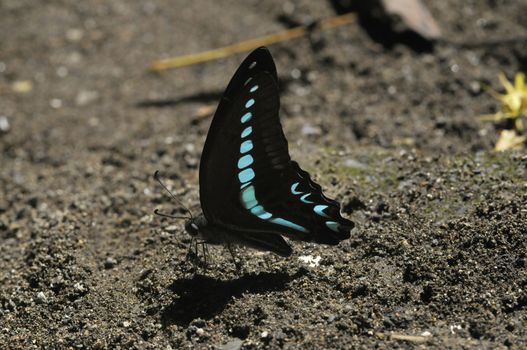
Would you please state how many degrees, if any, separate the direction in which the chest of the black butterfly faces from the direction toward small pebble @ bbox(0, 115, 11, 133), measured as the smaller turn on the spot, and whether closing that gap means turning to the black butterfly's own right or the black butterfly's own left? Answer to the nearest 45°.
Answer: approximately 45° to the black butterfly's own right

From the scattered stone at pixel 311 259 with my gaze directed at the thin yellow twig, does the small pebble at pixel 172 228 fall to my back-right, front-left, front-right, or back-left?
front-left

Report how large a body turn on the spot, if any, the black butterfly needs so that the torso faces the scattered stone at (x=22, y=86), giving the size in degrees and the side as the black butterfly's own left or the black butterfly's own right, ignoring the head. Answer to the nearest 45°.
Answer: approximately 45° to the black butterfly's own right

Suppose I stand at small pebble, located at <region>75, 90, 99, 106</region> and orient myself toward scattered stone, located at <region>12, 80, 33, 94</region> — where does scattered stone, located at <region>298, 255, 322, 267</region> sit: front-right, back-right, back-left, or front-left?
back-left

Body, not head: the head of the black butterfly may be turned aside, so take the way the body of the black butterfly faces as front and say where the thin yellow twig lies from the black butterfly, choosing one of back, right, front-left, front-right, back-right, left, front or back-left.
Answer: right

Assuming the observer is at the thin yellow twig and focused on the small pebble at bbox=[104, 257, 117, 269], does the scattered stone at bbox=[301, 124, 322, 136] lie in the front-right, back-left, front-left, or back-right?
front-left

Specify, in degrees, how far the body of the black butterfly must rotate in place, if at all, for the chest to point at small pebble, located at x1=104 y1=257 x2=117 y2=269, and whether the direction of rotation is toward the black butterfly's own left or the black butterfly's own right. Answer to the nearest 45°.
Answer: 0° — it already faces it

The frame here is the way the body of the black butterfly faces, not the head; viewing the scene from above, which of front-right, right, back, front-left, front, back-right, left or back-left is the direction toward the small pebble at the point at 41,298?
front

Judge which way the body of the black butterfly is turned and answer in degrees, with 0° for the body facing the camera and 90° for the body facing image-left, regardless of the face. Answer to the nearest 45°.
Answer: approximately 90°

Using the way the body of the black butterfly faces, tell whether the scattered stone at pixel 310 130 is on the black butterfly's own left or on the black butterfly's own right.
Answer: on the black butterfly's own right

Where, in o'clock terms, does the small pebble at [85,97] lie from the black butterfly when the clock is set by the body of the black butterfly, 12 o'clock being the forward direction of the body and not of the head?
The small pebble is roughly at 2 o'clock from the black butterfly.
